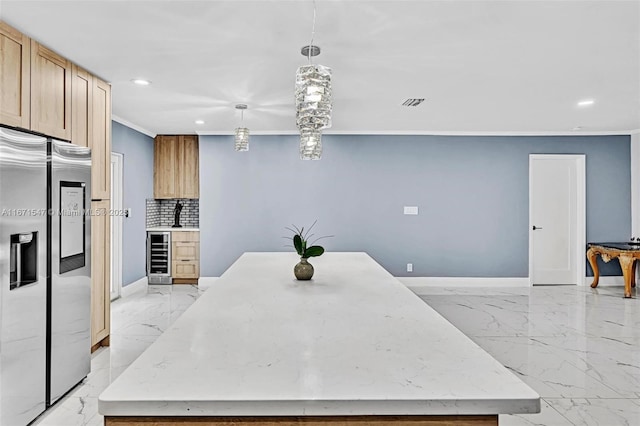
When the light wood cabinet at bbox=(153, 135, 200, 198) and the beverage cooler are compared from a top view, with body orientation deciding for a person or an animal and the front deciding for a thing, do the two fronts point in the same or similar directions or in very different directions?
same or similar directions

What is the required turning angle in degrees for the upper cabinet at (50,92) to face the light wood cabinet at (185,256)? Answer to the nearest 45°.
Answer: approximately 90° to its left

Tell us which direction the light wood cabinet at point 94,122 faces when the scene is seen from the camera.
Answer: facing the viewer and to the right of the viewer

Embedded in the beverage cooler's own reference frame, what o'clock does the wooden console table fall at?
The wooden console table is roughly at 10 o'clock from the beverage cooler.

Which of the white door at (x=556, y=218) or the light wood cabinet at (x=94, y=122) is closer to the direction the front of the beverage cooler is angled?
the light wood cabinet

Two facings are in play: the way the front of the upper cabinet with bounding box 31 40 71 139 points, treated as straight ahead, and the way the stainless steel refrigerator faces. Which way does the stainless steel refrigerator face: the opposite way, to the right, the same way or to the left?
the same way

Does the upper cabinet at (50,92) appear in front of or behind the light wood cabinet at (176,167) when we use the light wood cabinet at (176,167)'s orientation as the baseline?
in front

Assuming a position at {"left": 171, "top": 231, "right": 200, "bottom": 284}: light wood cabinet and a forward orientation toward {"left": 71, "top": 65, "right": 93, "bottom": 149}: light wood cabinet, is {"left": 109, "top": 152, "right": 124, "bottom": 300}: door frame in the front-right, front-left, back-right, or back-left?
front-right

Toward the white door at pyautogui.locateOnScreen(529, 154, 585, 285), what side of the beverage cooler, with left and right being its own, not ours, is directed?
left

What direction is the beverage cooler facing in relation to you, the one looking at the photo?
facing the viewer

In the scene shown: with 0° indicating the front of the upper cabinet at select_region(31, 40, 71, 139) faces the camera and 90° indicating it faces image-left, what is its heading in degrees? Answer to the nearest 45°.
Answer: approximately 315°

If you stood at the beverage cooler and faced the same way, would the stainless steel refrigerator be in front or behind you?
in front

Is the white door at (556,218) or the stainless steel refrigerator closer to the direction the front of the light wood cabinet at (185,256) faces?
the stainless steel refrigerator

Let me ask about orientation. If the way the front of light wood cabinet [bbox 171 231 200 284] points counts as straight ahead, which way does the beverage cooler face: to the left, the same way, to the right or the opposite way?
the same way

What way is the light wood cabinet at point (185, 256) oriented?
toward the camera
